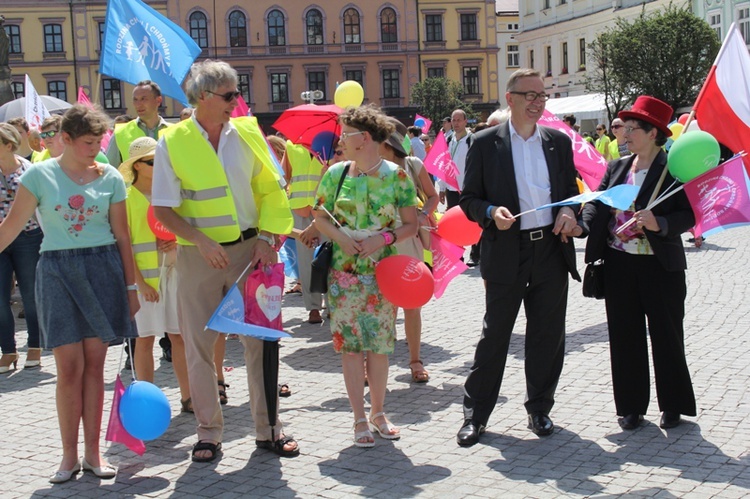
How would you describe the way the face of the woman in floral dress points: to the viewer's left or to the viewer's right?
to the viewer's left

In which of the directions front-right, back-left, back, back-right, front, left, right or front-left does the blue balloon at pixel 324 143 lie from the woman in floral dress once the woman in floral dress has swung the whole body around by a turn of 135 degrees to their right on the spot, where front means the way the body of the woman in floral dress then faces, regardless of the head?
front-right

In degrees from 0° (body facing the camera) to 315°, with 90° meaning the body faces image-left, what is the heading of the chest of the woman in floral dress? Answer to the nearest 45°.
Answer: approximately 0°

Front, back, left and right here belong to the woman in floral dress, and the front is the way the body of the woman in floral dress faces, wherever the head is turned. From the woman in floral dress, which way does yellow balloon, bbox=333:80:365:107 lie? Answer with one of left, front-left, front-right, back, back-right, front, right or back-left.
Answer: back

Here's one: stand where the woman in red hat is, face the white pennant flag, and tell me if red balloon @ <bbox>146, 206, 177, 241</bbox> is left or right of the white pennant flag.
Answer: left

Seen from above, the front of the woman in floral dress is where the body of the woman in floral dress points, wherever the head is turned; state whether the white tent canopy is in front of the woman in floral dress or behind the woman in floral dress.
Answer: behind

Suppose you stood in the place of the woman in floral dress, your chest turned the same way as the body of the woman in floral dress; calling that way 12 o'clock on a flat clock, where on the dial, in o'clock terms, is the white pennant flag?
The white pennant flag is roughly at 5 o'clock from the woman in floral dress.

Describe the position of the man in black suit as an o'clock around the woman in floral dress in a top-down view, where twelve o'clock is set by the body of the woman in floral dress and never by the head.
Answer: The man in black suit is roughly at 9 o'clock from the woman in floral dress.

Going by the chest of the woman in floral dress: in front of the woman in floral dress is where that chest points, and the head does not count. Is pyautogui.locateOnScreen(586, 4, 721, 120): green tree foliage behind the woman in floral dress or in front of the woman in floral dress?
behind

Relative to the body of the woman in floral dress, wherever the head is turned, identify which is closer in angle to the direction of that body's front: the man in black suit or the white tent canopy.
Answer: the man in black suit

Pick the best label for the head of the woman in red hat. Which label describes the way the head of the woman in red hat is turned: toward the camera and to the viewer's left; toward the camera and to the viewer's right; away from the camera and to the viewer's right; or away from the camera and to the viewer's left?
toward the camera and to the viewer's left

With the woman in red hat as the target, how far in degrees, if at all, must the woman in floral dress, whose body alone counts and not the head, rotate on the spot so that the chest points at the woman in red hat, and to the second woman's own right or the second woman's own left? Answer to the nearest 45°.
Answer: approximately 90° to the second woman's own left
